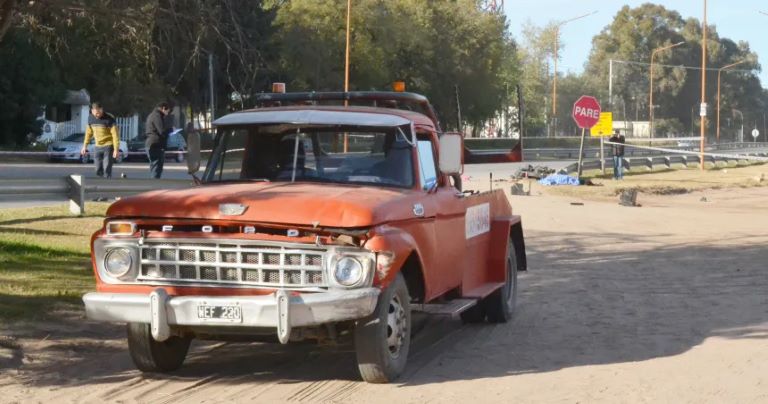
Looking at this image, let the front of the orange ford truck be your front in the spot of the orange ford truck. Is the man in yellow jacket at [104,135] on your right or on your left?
on your right

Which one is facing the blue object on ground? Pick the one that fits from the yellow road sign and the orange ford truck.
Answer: the yellow road sign

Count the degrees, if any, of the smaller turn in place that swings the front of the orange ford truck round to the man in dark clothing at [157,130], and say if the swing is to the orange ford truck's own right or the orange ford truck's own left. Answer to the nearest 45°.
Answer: approximately 135° to the orange ford truck's own right

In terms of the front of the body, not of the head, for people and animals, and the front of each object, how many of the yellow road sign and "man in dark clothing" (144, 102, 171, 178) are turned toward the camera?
1

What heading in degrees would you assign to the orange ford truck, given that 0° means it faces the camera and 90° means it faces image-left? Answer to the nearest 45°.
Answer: approximately 45°
